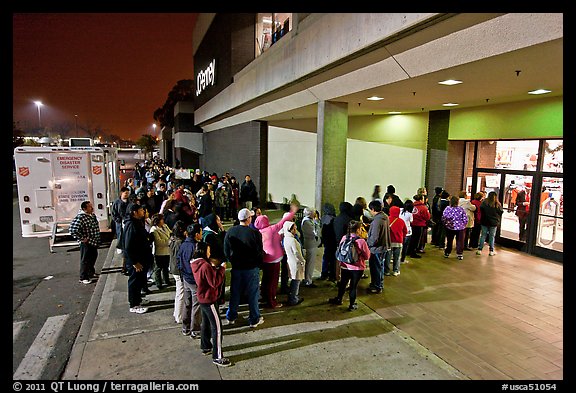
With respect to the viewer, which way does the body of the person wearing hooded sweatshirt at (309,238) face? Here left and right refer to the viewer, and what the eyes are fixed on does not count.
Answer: facing to the right of the viewer

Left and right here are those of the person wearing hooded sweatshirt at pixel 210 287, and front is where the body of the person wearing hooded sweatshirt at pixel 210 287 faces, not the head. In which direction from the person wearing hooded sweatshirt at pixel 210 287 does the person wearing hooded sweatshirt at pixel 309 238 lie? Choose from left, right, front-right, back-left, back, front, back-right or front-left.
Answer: front

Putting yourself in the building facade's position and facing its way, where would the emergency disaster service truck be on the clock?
The emergency disaster service truck is roughly at 1 o'clock from the building facade.

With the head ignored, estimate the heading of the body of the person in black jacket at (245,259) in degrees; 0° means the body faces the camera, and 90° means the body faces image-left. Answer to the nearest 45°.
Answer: approximately 180°

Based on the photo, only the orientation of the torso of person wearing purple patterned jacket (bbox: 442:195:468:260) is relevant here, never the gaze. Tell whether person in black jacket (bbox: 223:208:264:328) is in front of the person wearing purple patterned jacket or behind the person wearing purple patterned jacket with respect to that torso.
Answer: behind

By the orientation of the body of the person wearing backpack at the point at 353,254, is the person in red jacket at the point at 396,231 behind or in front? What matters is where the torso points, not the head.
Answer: in front

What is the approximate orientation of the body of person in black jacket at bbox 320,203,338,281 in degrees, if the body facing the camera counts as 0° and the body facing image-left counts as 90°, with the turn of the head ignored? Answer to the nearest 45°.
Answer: approximately 180°

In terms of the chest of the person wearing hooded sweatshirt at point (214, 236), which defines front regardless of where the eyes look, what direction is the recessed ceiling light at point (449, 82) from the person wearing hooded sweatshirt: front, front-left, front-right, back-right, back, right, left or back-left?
front

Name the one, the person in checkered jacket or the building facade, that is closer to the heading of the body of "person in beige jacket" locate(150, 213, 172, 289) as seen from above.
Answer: the building facade

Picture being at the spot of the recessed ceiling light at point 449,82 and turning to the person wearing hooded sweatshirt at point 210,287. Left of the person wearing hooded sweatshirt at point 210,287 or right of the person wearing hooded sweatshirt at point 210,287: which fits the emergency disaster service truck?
right

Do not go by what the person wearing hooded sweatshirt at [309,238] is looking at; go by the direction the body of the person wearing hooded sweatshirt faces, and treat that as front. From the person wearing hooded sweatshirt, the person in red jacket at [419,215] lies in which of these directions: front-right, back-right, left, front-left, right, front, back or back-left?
front-left

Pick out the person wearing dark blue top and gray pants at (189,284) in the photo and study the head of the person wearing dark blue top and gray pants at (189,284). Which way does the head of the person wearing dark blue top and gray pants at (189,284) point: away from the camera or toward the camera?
away from the camera

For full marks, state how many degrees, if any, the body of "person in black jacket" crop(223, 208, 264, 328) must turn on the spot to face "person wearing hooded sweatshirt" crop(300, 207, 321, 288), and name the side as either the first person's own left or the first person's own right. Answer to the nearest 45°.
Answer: approximately 45° to the first person's own right

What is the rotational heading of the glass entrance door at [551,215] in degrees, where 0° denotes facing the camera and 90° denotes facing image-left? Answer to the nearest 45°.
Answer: approximately 45°

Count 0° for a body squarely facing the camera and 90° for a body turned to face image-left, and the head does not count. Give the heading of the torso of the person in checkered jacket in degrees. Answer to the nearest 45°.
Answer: approximately 315°

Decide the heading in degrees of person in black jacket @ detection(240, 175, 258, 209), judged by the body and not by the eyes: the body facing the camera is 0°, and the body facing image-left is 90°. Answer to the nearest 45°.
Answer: approximately 0°

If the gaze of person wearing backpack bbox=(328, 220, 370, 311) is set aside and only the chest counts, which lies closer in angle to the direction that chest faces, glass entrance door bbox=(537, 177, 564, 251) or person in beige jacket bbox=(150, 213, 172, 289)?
the glass entrance door
